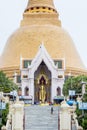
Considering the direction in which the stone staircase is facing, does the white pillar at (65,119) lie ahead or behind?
ahead

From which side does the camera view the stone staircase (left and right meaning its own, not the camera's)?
front
